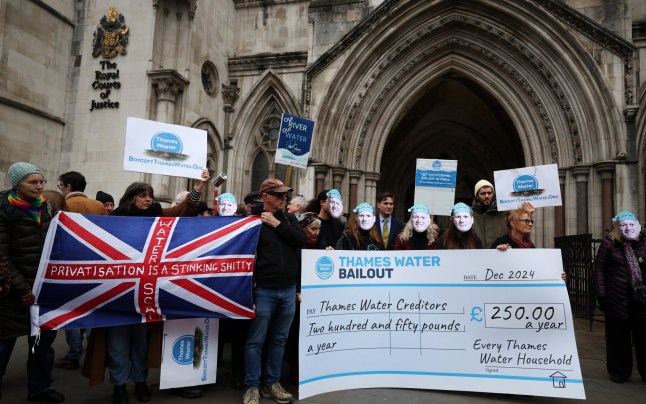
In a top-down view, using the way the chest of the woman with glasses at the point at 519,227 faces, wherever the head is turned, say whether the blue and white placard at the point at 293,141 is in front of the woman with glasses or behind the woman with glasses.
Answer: behind

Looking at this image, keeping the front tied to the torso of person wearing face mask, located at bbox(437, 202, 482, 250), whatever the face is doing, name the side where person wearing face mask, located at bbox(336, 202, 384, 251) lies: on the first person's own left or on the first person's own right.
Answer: on the first person's own right

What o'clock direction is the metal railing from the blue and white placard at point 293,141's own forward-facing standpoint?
The metal railing is roughly at 9 o'clock from the blue and white placard.

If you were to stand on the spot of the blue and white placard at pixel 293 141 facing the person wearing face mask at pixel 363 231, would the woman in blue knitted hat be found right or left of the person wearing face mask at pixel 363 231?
right

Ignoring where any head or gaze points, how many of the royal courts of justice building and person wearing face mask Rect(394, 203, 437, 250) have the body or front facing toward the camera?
2

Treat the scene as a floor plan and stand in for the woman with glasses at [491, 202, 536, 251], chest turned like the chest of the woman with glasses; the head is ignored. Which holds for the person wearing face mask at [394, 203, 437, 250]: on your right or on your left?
on your right

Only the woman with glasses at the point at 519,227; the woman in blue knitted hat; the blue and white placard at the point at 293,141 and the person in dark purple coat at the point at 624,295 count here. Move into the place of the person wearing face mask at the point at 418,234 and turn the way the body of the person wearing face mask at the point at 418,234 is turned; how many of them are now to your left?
2

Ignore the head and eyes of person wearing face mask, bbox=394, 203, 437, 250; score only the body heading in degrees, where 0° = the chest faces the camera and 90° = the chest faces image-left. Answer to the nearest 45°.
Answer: approximately 0°
